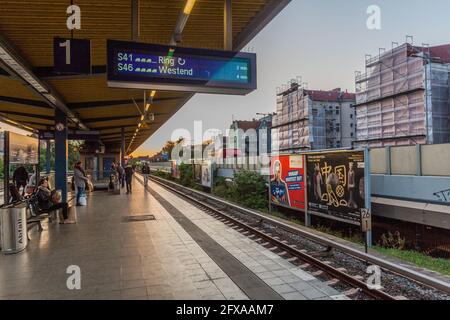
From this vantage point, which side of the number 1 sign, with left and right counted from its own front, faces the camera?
front

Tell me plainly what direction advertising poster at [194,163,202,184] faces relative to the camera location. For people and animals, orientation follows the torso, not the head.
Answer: facing the viewer and to the left of the viewer

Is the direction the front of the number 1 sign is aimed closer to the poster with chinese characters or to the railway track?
the railway track

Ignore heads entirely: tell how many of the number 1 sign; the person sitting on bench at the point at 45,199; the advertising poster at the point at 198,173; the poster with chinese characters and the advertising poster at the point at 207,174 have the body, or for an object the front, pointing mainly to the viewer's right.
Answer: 1

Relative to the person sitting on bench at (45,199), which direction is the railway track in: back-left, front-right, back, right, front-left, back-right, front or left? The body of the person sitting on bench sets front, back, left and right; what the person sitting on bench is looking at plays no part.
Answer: front-right

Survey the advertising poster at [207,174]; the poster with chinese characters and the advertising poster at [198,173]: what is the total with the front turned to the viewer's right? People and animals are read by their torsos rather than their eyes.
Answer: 0

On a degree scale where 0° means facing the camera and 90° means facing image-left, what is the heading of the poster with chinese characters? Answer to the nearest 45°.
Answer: approximately 45°

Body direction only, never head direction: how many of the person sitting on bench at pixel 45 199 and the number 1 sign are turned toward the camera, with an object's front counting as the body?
1

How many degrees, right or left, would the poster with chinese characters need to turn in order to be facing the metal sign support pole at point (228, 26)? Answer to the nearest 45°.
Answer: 0° — it already faces it

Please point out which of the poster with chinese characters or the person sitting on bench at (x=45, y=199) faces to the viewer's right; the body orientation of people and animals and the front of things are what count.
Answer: the person sitting on bench

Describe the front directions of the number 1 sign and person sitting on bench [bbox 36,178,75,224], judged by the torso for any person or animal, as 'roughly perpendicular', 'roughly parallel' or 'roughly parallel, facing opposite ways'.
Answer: roughly perpendicular

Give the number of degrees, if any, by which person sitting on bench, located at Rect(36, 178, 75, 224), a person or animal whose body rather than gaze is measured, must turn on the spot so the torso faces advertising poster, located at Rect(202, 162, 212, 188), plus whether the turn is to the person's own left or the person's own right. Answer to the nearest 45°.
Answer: approximately 45° to the person's own left

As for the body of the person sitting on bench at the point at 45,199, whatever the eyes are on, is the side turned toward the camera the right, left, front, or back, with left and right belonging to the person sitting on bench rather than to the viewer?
right
